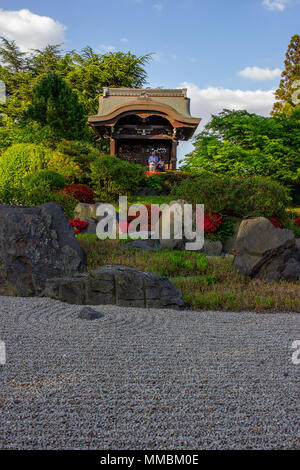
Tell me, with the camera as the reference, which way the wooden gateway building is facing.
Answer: facing the viewer

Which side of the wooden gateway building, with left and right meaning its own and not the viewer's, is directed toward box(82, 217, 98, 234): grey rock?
front

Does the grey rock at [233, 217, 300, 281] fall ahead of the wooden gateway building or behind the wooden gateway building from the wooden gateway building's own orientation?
ahead

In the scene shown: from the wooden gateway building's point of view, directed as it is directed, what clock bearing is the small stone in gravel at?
The small stone in gravel is roughly at 12 o'clock from the wooden gateway building.

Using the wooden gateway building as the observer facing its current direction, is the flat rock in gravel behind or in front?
in front

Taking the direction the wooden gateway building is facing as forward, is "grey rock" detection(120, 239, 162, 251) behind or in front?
in front
